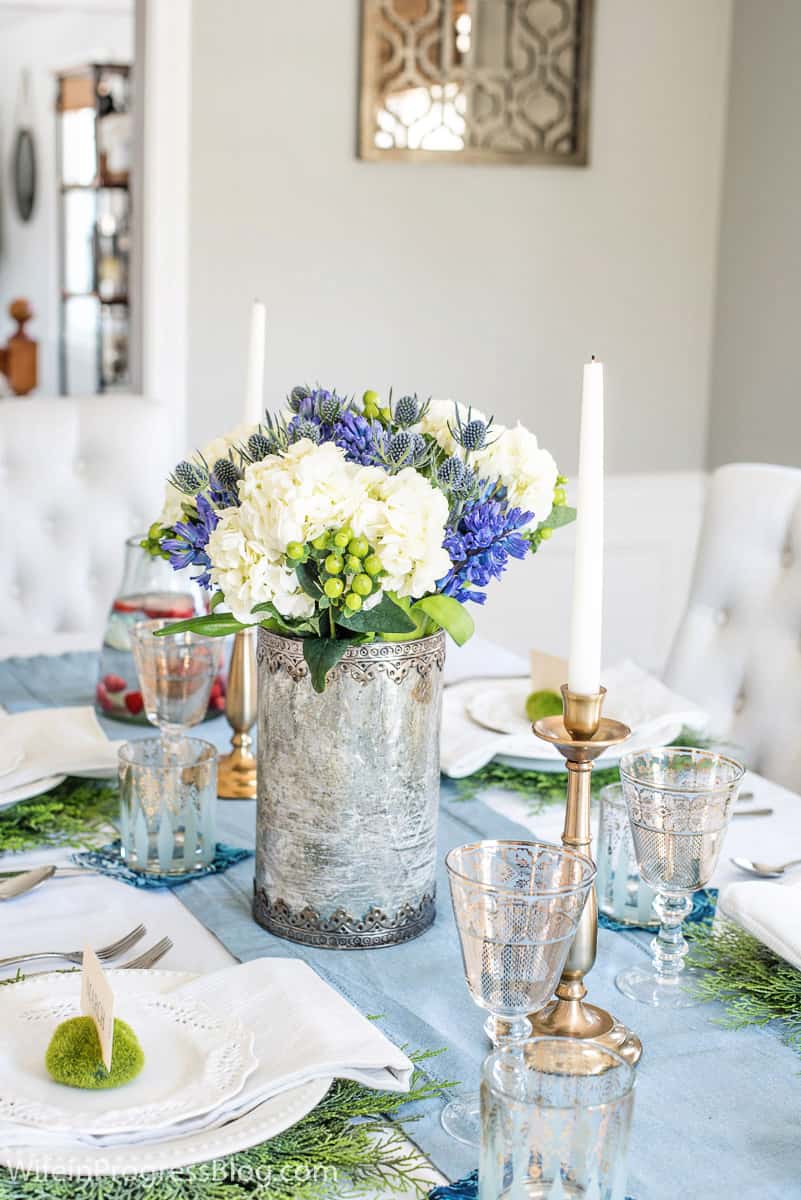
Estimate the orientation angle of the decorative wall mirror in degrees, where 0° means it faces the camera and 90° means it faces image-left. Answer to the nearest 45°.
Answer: approximately 0°

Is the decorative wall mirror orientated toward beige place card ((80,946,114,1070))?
yes

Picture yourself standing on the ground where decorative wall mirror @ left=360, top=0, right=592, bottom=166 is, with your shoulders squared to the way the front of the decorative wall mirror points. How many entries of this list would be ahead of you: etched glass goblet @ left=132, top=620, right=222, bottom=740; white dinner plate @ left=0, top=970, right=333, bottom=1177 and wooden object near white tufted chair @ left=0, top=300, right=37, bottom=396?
2

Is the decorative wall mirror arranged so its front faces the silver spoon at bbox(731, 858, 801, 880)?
yes

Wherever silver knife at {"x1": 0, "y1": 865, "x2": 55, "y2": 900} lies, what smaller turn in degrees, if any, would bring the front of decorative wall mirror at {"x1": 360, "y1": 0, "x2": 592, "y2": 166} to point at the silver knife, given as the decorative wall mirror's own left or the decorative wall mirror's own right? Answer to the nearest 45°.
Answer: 0° — it already faces it
